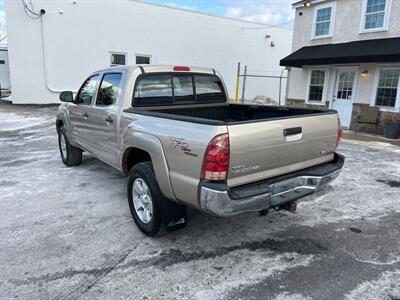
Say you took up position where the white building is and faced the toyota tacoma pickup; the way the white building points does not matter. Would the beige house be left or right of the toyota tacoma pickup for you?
left

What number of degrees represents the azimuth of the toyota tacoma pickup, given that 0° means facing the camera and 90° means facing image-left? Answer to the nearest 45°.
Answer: approximately 135°

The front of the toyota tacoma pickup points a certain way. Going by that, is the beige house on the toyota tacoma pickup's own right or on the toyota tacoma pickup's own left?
on the toyota tacoma pickup's own right

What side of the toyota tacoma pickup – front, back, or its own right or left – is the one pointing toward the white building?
front

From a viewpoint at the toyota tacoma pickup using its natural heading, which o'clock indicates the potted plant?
The potted plant is roughly at 3 o'clock from the toyota tacoma pickup.

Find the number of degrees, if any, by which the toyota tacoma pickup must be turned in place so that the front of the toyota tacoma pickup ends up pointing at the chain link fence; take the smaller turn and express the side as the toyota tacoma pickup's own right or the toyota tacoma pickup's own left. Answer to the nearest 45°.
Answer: approximately 45° to the toyota tacoma pickup's own right

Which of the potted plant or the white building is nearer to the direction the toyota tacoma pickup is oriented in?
the white building
